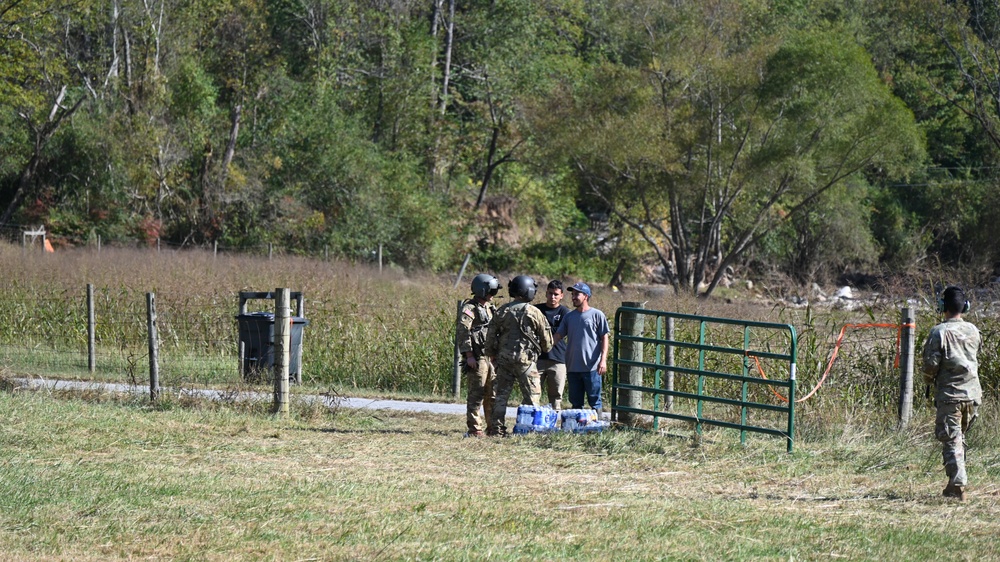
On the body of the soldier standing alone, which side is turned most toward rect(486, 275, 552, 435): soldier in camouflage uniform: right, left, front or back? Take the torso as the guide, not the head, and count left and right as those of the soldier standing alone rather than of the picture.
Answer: front

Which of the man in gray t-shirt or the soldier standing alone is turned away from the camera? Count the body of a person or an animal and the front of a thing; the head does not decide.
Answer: the soldier standing alone

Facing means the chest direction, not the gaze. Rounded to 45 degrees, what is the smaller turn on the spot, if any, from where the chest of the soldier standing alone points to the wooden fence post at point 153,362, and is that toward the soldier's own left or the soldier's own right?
approximately 90° to the soldier's own left

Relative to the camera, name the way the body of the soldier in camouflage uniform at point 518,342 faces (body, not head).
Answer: away from the camera

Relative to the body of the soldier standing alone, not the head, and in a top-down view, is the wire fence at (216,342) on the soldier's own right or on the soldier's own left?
on the soldier's own left

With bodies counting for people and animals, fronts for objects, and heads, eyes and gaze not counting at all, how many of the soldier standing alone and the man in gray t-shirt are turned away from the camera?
1

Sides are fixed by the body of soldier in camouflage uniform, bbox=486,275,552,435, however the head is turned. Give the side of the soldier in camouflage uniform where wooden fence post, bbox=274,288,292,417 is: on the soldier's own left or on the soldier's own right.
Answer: on the soldier's own left

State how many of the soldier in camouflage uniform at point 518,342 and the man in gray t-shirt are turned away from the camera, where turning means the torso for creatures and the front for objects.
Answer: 1

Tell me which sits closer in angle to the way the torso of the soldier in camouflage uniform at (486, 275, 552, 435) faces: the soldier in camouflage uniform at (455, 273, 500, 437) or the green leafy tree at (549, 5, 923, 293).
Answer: the green leafy tree

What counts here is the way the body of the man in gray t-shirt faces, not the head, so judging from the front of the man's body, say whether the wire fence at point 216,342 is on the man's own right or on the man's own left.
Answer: on the man's own right

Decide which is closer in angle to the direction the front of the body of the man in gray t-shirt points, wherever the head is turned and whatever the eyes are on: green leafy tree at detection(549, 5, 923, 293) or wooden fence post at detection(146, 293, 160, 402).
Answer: the wooden fence post

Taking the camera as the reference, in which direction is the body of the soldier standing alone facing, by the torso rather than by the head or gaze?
away from the camera

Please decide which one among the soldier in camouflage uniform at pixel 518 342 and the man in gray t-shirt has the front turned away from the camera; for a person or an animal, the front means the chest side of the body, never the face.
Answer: the soldier in camouflage uniform

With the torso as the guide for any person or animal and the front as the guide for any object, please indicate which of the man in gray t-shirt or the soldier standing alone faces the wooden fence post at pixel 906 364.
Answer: the soldier standing alone

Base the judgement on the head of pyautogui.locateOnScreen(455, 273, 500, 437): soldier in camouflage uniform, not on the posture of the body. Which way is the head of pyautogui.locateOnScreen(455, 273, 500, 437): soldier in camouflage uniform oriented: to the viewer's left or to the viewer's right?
to the viewer's right
